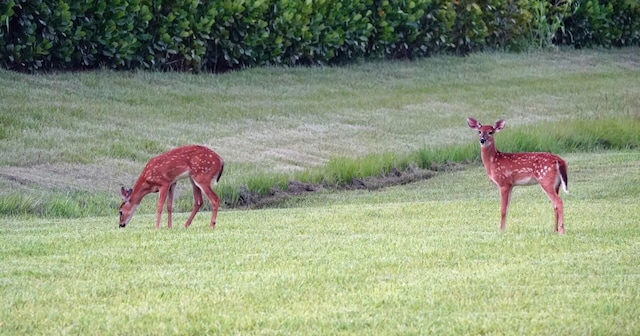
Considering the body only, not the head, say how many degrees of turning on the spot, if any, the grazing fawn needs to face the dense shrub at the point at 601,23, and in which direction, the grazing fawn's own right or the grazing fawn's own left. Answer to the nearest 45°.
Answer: approximately 135° to the grazing fawn's own right

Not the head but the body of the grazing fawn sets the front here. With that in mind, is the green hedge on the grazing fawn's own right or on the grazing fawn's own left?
on the grazing fawn's own right

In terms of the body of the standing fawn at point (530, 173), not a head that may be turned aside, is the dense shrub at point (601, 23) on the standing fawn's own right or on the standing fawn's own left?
on the standing fawn's own right

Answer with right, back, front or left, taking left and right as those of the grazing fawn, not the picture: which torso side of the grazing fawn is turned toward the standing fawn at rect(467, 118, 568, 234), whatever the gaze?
back

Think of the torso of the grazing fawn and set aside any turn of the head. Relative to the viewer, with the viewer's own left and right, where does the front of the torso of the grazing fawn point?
facing to the left of the viewer

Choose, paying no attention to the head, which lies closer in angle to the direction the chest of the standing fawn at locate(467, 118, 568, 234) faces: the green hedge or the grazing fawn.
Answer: the grazing fawn

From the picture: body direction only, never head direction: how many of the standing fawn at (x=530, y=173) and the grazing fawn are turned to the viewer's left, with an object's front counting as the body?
2

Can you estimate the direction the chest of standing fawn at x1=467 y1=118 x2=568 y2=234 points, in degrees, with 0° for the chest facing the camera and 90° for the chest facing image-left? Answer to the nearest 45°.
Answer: approximately 90°
